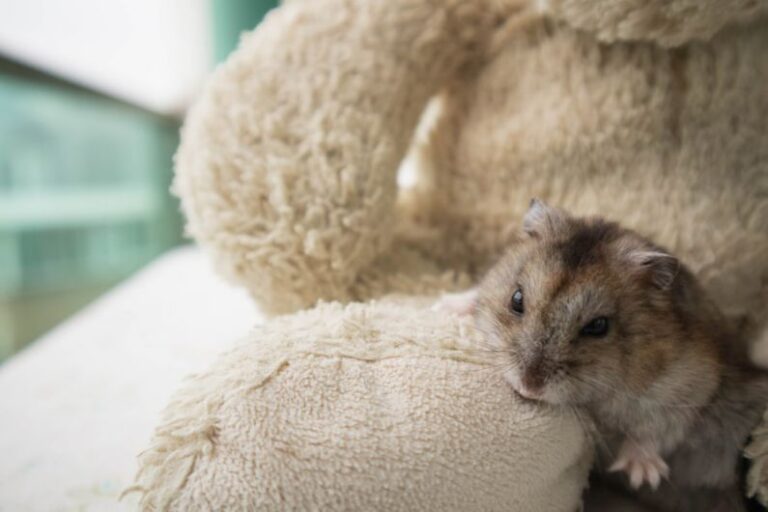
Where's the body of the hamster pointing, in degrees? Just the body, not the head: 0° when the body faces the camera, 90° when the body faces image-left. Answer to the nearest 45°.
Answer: approximately 45°

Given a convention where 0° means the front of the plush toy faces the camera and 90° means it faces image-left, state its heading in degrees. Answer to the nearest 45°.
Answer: approximately 0°
